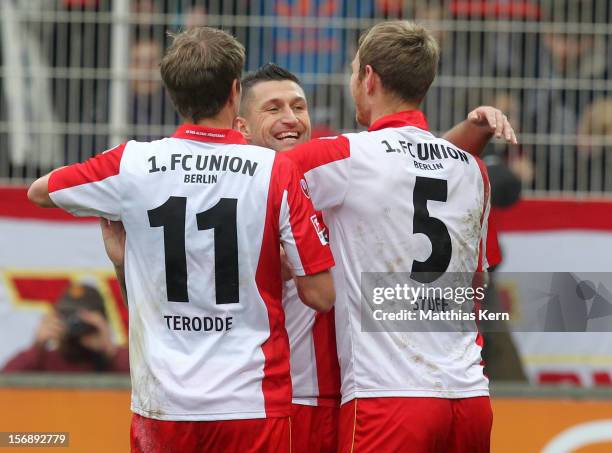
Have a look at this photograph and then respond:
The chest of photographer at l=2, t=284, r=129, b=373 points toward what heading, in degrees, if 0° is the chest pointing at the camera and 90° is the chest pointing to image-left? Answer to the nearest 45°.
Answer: approximately 0°

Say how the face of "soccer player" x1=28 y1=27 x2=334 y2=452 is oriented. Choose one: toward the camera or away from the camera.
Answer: away from the camera

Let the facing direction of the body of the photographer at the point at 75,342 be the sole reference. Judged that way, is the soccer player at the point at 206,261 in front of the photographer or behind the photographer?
in front

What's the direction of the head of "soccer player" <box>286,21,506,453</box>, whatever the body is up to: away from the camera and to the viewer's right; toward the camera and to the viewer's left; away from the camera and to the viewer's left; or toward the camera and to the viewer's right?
away from the camera and to the viewer's left

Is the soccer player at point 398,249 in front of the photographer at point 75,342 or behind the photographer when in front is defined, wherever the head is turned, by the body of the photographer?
in front
